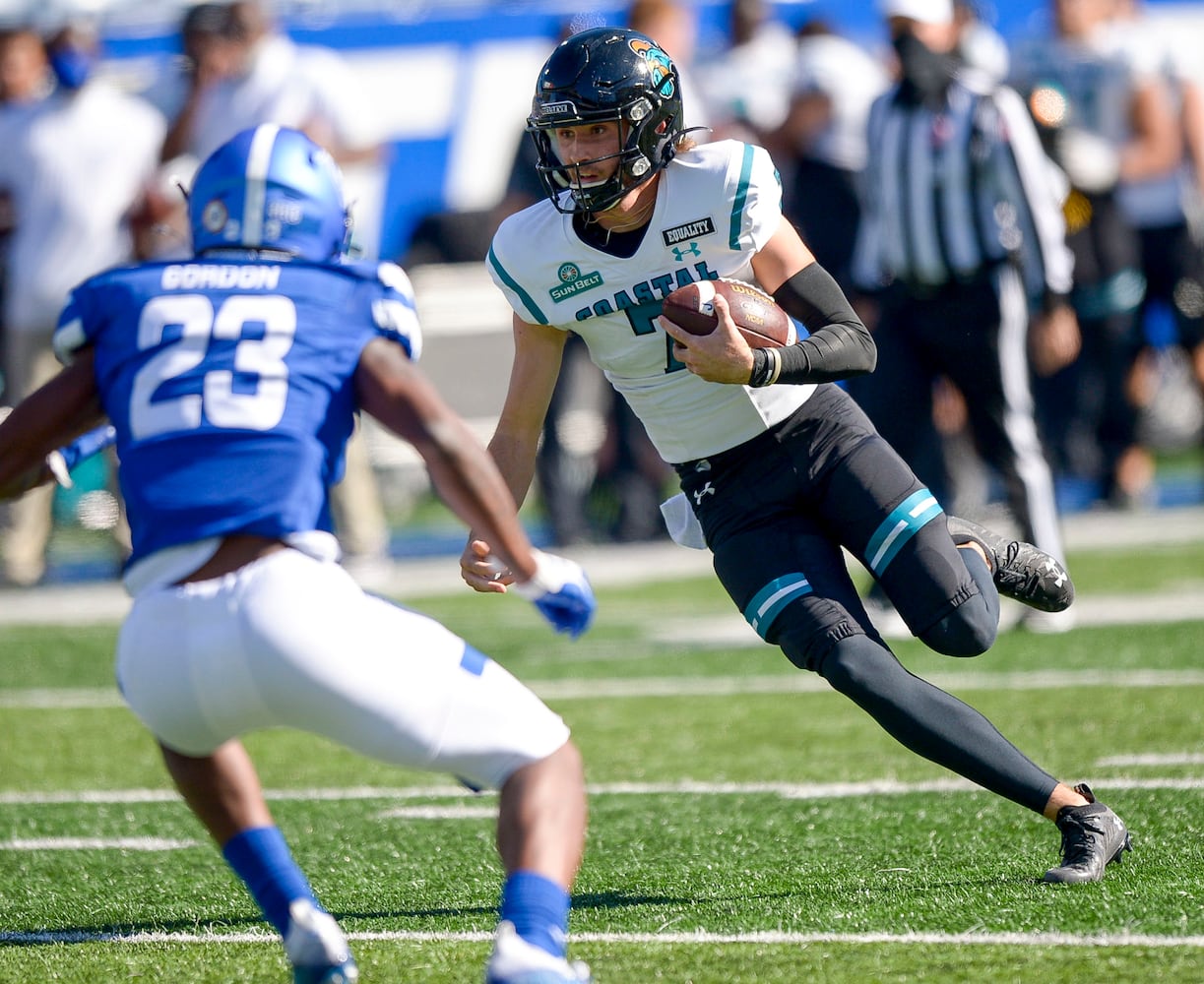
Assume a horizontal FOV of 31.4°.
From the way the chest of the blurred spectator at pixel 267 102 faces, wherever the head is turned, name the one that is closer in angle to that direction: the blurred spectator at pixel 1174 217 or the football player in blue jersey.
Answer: the football player in blue jersey

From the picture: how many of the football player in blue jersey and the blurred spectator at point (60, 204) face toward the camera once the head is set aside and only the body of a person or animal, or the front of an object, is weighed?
1

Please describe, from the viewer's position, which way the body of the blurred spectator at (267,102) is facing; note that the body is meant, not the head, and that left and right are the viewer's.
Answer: facing the viewer and to the left of the viewer

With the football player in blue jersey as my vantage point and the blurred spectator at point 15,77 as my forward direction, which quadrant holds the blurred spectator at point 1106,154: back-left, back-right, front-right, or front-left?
front-right

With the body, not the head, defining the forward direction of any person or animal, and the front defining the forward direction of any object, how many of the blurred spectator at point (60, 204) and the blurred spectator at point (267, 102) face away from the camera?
0

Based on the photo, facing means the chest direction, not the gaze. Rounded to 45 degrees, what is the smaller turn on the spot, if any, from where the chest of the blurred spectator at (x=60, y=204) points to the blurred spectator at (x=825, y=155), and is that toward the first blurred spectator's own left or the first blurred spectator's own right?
approximately 90° to the first blurred spectator's own left

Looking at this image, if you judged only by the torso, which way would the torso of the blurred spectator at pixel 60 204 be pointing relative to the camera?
toward the camera

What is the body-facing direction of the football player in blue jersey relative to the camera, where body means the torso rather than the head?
away from the camera

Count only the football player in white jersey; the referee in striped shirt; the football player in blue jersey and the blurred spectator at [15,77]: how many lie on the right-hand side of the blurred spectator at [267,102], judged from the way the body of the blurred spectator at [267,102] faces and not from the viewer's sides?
1

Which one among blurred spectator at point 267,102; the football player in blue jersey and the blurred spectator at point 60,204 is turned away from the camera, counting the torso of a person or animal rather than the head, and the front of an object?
the football player in blue jersey

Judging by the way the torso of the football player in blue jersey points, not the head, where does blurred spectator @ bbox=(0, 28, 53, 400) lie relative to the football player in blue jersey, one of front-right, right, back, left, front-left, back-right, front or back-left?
front

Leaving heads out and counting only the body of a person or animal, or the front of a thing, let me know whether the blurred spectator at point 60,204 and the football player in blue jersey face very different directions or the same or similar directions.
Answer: very different directions

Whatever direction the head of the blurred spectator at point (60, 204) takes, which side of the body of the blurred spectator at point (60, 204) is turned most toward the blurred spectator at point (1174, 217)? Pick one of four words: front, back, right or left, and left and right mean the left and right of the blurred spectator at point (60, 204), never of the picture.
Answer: left

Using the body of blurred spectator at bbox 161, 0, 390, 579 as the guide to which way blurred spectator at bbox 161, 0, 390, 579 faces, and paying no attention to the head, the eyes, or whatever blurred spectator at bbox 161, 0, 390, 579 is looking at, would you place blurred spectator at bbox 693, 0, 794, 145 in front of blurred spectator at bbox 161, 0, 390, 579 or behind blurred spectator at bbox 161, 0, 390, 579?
behind

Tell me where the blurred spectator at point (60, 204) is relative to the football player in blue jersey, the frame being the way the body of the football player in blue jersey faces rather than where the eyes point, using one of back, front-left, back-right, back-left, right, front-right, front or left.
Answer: front

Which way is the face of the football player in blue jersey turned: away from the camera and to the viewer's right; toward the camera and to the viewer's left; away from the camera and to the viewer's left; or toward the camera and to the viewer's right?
away from the camera and to the viewer's right

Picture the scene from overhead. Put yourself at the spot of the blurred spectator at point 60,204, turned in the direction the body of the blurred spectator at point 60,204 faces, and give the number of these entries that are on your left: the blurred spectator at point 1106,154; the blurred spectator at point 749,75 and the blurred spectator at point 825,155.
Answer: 3

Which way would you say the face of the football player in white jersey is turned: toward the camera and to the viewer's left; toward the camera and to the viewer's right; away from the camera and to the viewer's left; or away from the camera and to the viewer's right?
toward the camera and to the viewer's left

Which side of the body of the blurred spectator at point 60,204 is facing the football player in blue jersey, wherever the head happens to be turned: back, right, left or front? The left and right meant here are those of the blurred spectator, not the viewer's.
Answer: front
